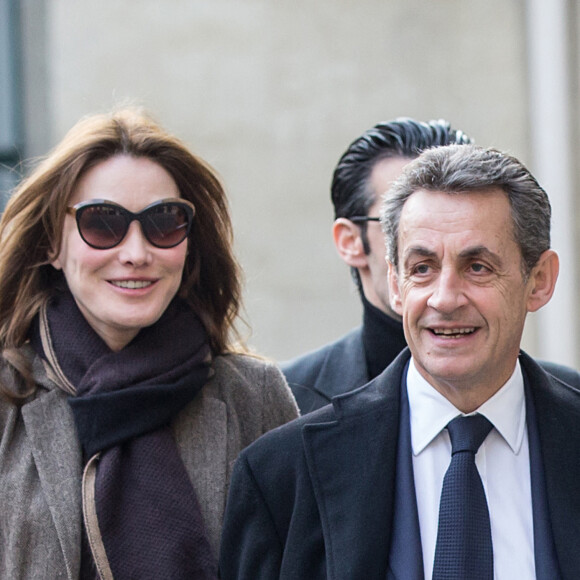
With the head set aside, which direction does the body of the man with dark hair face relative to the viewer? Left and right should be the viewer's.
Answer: facing the viewer and to the right of the viewer

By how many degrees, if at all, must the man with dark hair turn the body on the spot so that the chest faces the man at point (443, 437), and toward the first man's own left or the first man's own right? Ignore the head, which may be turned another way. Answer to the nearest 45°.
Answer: approximately 45° to the first man's own right

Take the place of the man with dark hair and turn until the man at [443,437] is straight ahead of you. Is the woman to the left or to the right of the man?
right

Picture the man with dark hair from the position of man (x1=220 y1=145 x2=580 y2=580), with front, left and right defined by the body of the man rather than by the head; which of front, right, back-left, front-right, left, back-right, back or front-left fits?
back

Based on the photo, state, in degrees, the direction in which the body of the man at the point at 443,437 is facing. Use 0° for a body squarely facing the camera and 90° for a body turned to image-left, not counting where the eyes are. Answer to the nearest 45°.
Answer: approximately 0°
